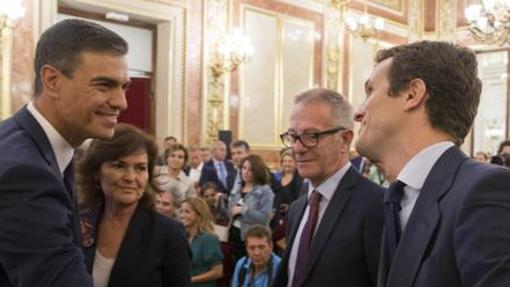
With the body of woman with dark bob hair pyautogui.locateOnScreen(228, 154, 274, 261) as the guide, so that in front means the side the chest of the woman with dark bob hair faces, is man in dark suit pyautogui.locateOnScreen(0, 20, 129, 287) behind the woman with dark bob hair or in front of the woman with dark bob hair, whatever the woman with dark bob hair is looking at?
in front

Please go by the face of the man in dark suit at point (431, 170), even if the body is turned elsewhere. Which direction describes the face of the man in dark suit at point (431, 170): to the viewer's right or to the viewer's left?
to the viewer's left

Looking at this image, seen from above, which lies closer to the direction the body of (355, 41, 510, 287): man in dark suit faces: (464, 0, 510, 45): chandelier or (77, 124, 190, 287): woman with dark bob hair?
the woman with dark bob hair

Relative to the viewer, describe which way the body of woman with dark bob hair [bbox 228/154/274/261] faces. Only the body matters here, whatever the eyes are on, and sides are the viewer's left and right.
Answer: facing the viewer and to the left of the viewer

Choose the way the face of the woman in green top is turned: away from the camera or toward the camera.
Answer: toward the camera

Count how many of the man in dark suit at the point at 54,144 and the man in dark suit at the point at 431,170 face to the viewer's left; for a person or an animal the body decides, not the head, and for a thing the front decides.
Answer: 1

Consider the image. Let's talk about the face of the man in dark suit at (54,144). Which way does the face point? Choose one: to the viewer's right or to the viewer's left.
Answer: to the viewer's right

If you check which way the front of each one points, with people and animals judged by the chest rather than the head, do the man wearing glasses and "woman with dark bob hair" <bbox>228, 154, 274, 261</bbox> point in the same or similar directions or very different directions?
same or similar directions

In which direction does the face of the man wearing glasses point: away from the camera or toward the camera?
toward the camera

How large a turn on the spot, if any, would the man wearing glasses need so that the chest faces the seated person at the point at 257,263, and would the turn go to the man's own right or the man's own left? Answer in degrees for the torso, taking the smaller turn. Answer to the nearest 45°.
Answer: approximately 135° to the man's own right

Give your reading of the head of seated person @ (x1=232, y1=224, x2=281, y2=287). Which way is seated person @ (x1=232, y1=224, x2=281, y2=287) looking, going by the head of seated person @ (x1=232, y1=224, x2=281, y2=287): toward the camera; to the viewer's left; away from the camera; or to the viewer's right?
toward the camera

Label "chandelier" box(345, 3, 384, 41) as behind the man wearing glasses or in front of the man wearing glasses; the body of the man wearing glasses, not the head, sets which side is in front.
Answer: behind

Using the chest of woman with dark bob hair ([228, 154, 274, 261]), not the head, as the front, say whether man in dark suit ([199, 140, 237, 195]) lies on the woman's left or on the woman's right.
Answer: on the woman's right

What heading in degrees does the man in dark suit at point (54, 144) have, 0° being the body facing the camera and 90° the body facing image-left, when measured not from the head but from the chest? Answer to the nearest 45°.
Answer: approximately 270°

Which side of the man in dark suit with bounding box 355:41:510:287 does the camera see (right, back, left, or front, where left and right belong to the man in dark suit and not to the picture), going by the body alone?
left

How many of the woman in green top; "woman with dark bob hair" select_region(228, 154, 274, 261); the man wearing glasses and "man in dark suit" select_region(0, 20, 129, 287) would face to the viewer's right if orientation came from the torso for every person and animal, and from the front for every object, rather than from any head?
1

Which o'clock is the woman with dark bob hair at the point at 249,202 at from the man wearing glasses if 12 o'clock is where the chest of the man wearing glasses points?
The woman with dark bob hair is roughly at 4 o'clock from the man wearing glasses.
